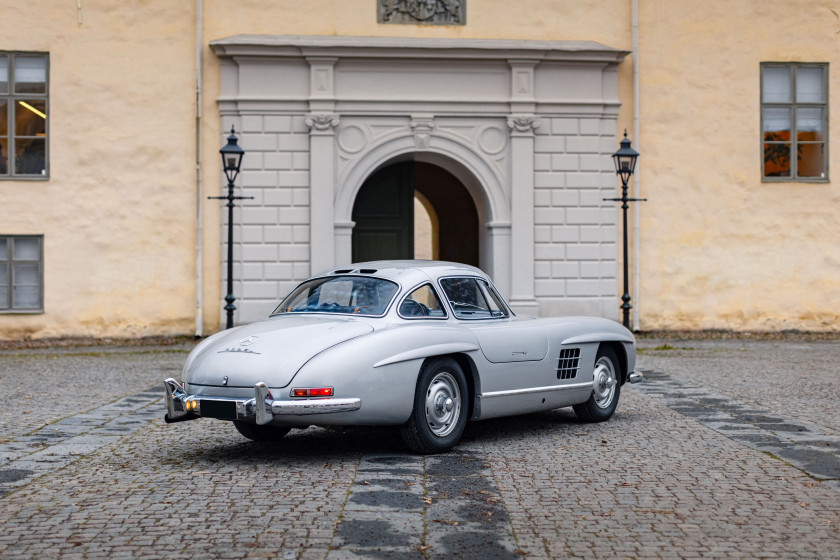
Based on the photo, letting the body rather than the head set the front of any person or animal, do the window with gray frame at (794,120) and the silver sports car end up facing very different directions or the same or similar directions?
very different directions

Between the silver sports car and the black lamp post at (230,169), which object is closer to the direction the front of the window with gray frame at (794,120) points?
the silver sports car

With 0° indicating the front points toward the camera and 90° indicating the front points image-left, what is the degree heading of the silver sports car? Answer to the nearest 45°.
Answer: approximately 225°

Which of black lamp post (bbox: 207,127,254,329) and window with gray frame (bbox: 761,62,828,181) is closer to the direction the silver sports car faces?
the window with gray frame

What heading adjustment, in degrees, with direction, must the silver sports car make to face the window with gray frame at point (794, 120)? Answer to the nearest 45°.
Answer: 0° — it already faces it

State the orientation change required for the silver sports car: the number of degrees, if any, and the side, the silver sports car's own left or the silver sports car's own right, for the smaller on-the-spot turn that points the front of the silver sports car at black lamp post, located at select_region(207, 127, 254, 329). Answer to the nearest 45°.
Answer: approximately 45° to the silver sports car's own left

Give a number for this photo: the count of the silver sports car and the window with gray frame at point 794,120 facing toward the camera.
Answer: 1

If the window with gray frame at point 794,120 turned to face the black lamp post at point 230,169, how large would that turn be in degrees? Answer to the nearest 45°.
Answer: approximately 45° to its right
